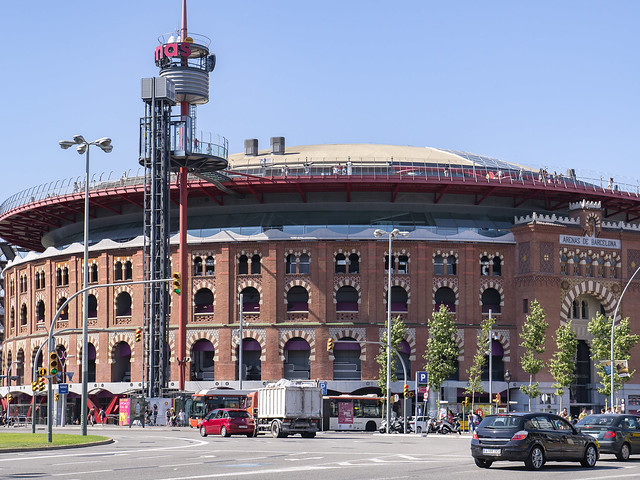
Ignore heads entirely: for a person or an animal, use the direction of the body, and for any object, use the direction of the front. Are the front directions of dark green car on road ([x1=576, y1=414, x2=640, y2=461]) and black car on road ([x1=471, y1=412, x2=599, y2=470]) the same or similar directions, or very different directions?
same or similar directions
